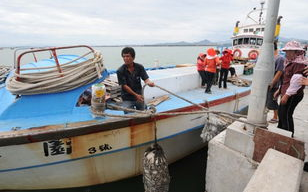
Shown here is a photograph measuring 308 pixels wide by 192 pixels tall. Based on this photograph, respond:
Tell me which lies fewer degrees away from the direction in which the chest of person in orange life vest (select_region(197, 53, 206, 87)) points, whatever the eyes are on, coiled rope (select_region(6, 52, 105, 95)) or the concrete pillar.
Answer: the concrete pillar

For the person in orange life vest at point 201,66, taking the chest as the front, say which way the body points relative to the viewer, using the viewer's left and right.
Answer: facing to the right of the viewer

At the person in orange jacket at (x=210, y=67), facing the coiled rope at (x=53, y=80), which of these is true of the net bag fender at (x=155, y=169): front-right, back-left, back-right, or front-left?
front-left

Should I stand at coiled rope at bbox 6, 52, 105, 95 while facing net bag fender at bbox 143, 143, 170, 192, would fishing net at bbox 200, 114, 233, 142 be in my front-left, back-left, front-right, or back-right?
front-left
